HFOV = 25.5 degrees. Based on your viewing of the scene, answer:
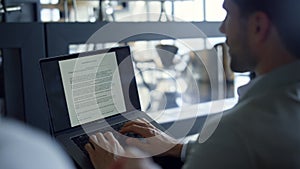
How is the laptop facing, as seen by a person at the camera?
facing the viewer and to the right of the viewer

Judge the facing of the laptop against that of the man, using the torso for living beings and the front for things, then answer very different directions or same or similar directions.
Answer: very different directions

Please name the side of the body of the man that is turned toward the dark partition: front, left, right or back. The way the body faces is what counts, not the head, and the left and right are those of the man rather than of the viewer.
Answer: front

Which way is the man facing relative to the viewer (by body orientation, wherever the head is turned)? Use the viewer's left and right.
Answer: facing away from the viewer and to the left of the viewer
